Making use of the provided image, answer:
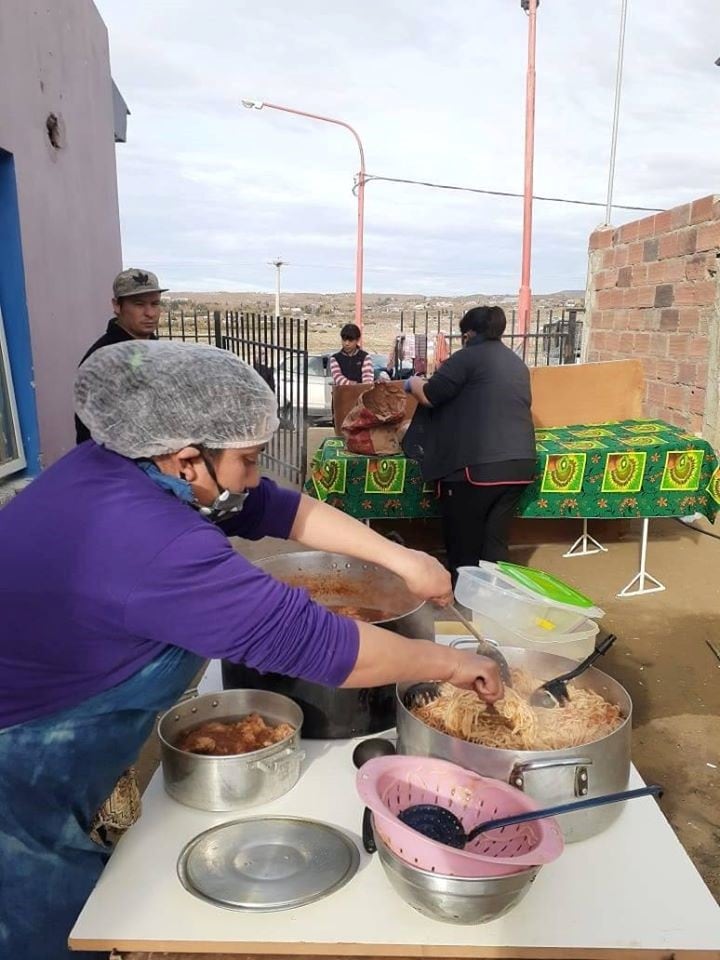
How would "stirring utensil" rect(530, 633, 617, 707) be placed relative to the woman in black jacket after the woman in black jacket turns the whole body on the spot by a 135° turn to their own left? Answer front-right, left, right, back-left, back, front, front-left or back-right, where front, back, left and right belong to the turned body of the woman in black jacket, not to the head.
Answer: front

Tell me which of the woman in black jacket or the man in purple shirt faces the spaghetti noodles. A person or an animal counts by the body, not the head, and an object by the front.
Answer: the man in purple shirt

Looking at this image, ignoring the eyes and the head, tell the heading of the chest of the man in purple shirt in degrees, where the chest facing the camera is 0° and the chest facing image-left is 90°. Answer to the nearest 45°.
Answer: approximately 270°

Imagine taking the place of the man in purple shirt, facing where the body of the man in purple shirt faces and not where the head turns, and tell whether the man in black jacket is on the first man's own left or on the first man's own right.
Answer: on the first man's own left

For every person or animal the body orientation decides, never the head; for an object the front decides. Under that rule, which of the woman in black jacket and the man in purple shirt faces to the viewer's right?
the man in purple shirt

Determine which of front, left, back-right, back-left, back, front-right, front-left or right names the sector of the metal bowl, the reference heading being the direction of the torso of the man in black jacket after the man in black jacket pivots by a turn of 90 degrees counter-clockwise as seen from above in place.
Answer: back-right

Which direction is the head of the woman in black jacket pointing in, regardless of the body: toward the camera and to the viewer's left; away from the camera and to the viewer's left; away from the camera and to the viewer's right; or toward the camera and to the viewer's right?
away from the camera and to the viewer's left

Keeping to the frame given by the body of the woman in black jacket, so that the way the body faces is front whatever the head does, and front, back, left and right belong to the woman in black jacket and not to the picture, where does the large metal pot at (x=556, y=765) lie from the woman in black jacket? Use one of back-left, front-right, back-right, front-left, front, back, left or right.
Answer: back-left

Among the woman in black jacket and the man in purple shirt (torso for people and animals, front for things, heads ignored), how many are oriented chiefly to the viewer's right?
1

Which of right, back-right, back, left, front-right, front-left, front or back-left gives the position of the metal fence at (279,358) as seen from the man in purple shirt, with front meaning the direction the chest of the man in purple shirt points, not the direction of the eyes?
left

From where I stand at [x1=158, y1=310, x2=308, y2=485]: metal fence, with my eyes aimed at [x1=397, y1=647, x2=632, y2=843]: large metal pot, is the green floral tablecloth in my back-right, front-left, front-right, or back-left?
front-left

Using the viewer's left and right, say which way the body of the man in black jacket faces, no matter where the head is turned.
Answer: facing the viewer and to the right of the viewer

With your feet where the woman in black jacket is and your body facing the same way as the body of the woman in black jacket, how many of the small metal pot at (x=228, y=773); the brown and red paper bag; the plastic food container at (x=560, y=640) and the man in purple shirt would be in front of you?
1

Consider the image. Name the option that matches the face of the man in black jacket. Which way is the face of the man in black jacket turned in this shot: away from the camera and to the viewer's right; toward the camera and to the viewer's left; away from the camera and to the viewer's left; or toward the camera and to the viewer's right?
toward the camera and to the viewer's right

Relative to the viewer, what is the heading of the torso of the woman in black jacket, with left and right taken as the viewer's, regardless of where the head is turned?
facing away from the viewer and to the left of the viewer
